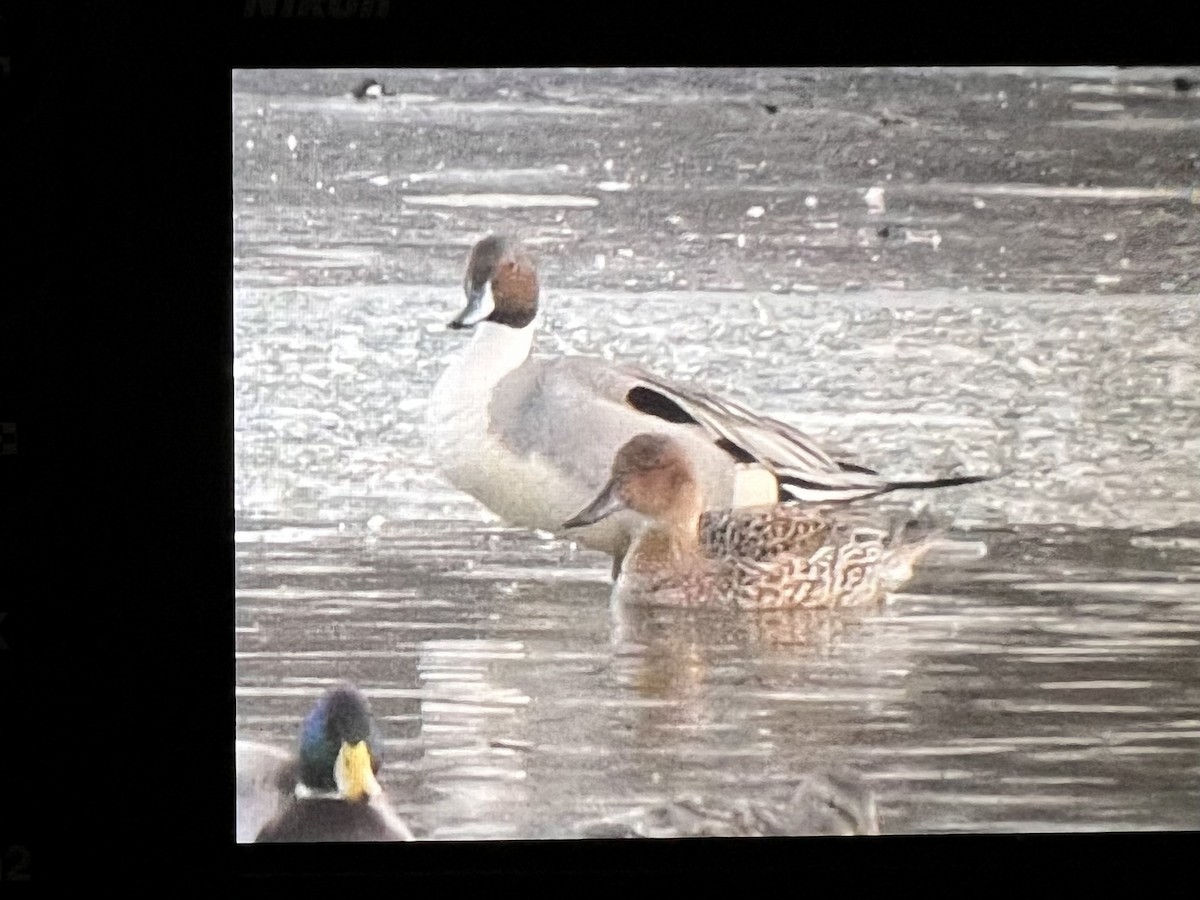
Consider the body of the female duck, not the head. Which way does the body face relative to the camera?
to the viewer's left

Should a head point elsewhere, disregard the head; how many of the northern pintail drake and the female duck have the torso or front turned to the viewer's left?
2

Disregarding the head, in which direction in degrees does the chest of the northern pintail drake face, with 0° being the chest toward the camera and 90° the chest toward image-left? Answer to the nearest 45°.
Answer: approximately 90°
